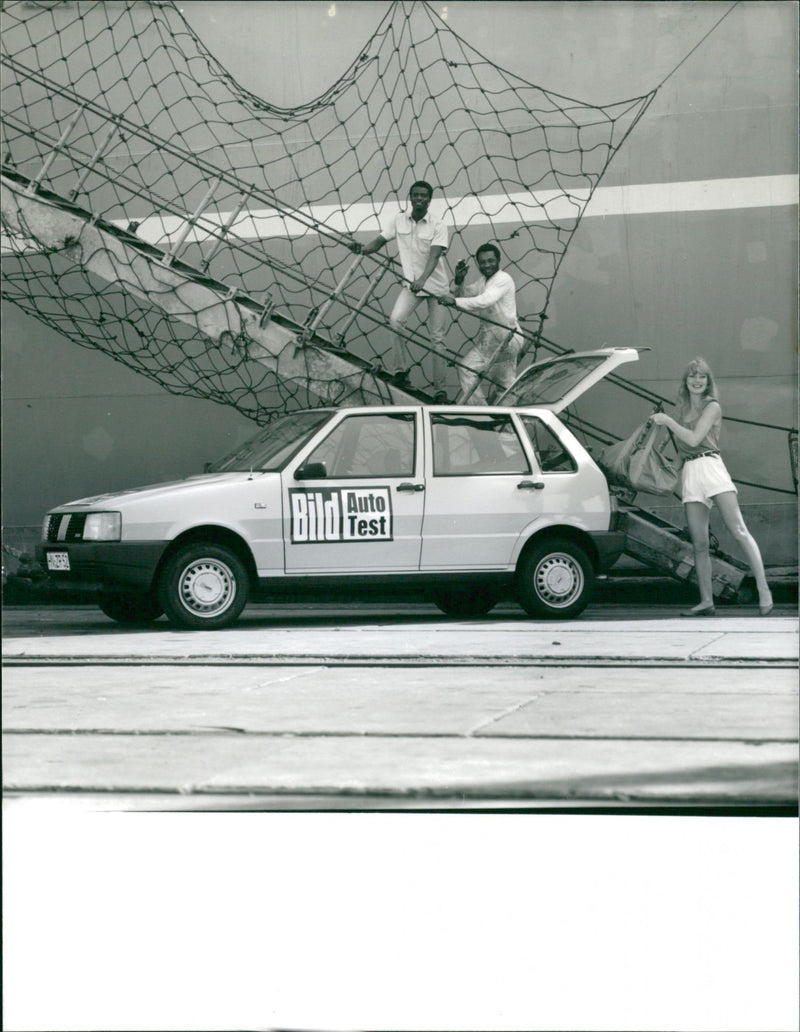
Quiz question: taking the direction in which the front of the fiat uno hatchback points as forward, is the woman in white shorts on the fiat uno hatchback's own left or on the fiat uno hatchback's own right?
on the fiat uno hatchback's own left

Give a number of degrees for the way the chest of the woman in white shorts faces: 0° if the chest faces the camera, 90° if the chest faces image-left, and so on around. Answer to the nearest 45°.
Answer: approximately 45°

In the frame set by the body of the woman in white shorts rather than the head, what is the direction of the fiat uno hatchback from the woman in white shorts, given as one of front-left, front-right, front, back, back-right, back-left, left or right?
front-right

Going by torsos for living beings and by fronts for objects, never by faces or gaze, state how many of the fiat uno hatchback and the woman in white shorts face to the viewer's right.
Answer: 0

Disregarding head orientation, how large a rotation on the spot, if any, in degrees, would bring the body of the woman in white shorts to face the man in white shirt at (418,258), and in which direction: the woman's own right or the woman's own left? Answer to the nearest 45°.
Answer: approximately 45° to the woman's own right

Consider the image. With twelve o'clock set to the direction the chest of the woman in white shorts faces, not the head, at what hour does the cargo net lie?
The cargo net is roughly at 1 o'clock from the woman in white shorts.

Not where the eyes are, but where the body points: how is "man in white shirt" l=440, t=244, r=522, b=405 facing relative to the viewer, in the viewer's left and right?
facing the viewer and to the left of the viewer
